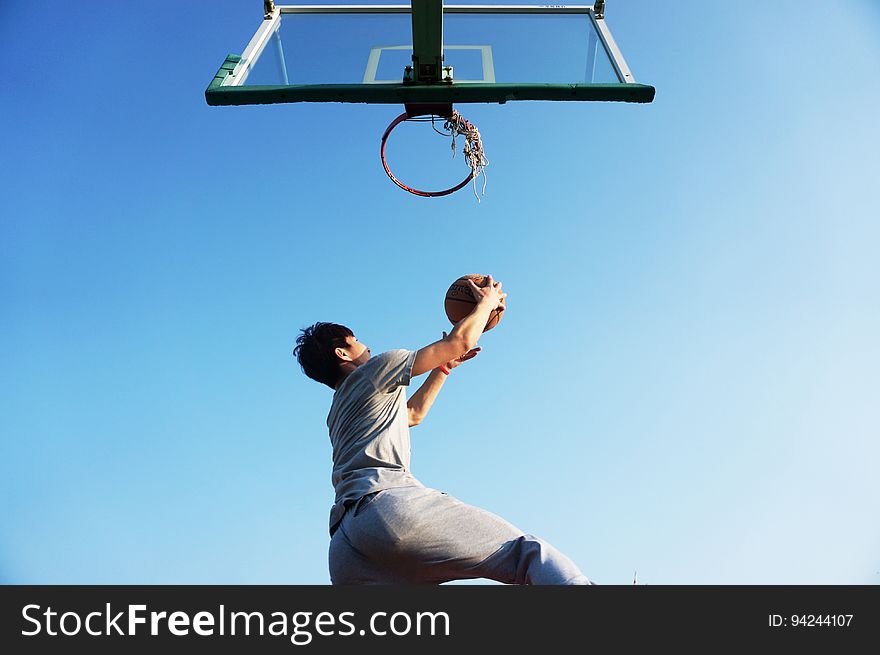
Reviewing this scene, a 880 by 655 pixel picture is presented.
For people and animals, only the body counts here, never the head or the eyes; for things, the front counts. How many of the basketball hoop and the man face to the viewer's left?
0

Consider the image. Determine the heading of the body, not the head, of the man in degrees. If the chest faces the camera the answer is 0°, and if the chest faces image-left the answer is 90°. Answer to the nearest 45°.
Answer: approximately 225°
